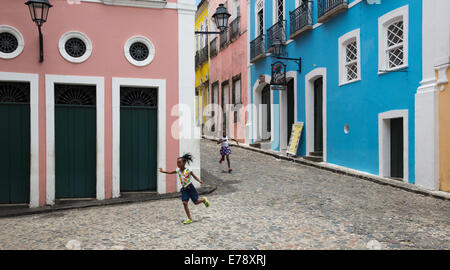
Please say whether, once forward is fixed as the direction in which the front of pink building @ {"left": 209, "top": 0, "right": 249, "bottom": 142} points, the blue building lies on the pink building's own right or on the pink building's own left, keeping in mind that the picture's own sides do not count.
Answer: on the pink building's own left

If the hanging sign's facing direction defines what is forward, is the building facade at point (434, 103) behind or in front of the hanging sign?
in front

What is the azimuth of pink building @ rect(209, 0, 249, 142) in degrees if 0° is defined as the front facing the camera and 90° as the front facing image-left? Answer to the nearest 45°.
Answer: approximately 45°

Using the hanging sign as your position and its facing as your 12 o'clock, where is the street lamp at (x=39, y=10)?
The street lamp is roughly at 1 o'clock from the hanging sign.

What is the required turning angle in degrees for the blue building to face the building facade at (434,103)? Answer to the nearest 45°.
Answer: approximately 90° to its left

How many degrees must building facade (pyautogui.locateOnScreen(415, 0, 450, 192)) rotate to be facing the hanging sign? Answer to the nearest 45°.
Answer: approximately 90° to its right

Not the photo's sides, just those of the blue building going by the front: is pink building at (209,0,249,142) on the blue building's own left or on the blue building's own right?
on the blue building's own right

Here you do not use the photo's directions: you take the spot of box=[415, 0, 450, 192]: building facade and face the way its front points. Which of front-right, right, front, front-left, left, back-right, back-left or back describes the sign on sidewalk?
right

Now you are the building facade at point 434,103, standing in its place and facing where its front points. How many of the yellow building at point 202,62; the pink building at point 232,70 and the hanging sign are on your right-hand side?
3

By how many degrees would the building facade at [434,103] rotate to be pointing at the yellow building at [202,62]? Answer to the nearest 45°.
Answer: approximately 90° to its right

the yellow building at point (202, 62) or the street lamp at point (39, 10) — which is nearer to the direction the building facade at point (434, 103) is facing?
the street lamp

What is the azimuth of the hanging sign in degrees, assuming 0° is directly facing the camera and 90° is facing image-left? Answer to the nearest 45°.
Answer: approximately 0°
